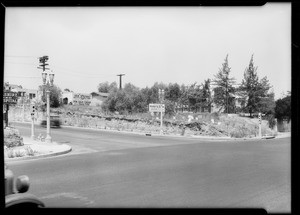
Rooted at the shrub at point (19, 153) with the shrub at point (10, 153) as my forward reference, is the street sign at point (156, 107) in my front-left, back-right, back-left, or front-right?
back-right

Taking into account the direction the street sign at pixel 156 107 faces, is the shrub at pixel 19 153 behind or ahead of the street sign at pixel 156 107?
ahead

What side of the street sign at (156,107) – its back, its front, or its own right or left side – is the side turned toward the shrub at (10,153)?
front

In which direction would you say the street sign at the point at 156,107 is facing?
toward the camera
